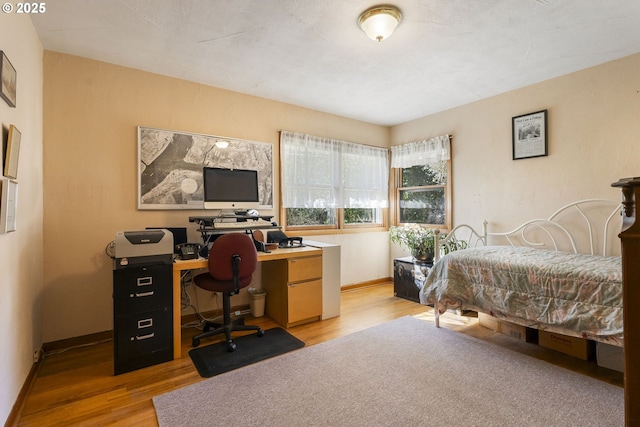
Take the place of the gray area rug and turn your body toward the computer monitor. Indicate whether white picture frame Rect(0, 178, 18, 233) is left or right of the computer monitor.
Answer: left

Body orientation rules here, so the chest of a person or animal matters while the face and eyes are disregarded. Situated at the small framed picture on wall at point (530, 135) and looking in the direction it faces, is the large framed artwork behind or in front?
in front

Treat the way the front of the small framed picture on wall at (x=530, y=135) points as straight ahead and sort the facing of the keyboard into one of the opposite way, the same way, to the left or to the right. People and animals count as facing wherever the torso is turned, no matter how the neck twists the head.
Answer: to the left

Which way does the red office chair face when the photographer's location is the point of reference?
facing away from the viewer and to the left of the viewer

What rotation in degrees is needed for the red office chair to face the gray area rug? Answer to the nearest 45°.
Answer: approximately 180°

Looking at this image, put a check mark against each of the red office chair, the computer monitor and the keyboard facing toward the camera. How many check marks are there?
2

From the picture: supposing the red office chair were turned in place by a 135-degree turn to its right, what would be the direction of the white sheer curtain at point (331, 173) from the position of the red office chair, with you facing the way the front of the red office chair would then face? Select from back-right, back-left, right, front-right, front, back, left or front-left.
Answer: front-left

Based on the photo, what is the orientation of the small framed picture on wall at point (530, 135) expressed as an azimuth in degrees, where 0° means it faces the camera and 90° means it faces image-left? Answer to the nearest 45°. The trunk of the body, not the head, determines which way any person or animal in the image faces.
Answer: approximately 45°

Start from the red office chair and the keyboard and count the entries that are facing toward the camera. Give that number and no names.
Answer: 1
